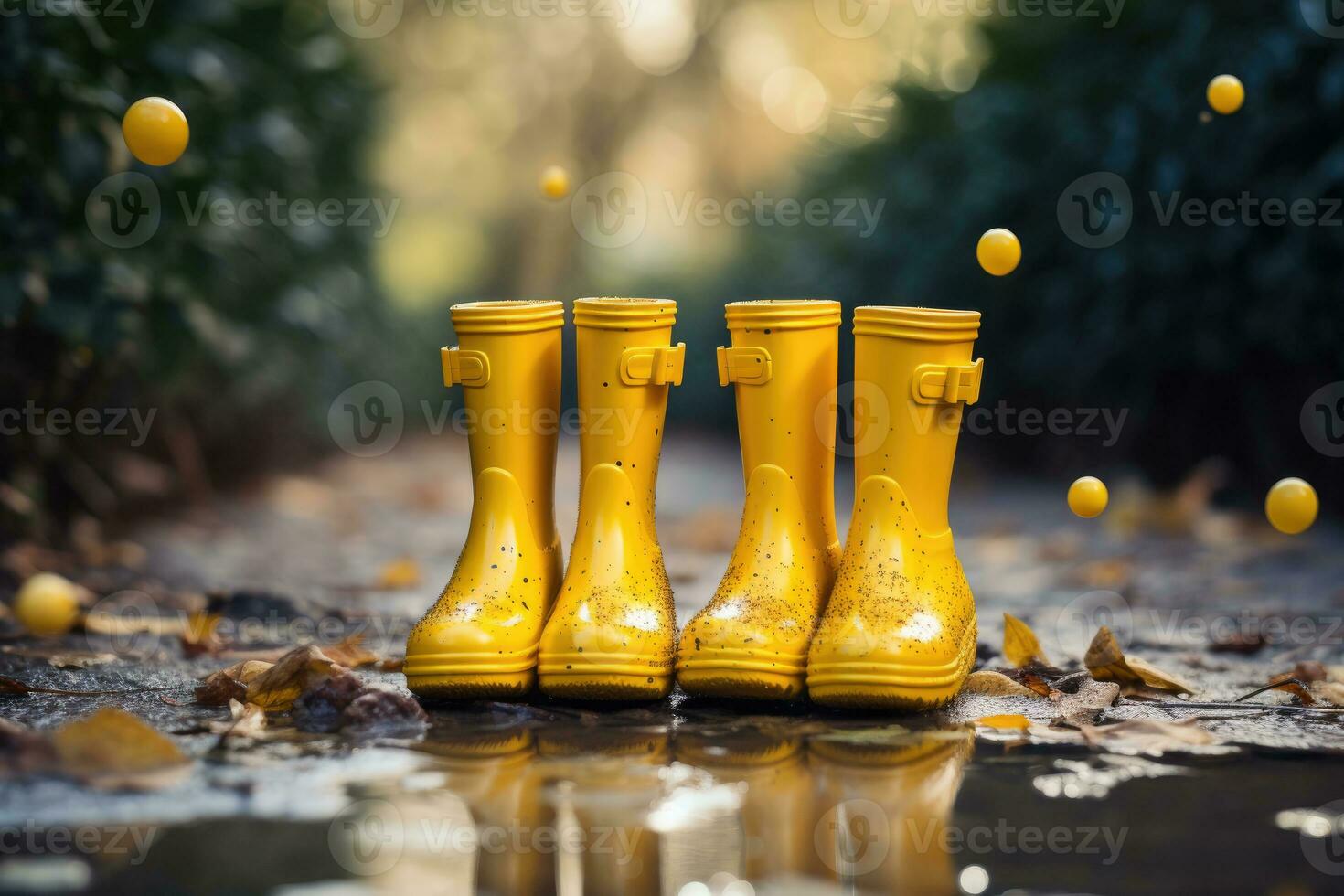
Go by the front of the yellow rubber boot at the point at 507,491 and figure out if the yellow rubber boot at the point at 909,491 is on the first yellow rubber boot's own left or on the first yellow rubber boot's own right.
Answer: on the first yellow rubber boot's own left

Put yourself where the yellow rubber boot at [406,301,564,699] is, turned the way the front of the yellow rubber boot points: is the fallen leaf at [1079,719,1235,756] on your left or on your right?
on your left

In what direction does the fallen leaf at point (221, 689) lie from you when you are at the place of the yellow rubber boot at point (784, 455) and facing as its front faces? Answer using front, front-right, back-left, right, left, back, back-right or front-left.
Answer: front-right

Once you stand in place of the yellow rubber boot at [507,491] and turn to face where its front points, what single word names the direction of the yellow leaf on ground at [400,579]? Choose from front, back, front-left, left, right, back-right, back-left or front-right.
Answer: back-right

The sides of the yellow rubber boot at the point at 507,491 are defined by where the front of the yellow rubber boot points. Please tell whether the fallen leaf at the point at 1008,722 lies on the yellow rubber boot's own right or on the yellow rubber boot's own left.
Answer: on the yellow rubber boot's own left

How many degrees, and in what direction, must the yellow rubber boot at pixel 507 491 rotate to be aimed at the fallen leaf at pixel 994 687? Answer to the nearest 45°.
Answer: approximately 135° to its left

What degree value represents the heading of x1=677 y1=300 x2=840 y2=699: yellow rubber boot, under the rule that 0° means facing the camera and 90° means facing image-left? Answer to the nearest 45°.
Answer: approximately 45°

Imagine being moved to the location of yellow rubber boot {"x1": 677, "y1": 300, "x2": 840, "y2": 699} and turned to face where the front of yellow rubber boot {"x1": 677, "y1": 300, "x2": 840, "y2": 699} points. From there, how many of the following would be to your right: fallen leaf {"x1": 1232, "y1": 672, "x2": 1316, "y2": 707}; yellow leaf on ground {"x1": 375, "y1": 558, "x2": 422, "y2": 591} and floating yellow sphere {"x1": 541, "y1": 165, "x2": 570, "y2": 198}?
2

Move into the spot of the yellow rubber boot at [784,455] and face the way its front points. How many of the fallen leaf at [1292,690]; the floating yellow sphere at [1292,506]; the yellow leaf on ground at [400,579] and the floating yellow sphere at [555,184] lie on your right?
2

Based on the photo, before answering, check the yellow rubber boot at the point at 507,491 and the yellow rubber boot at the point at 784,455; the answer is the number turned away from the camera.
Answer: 0

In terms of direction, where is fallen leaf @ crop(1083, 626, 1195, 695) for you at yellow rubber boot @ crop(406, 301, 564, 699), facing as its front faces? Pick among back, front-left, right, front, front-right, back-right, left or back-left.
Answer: back-left

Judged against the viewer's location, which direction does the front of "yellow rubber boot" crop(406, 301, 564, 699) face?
facing the viewer and to the left of the viewer

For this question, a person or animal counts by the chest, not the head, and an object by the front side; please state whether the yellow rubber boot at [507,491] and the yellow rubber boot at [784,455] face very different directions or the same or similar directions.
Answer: same or similar directions
